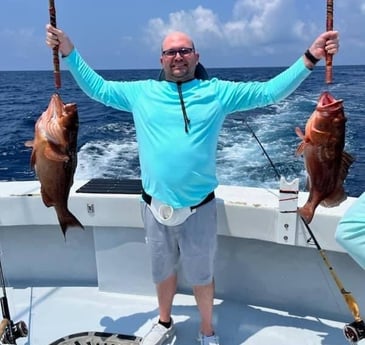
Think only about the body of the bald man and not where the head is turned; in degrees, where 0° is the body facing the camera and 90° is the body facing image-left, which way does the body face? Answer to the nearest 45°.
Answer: approximately 0°
